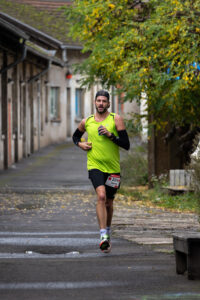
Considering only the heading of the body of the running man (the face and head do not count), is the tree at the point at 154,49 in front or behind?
behind

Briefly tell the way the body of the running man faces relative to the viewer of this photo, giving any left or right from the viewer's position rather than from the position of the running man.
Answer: facing the viewer
